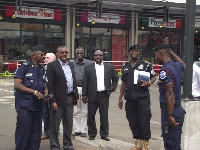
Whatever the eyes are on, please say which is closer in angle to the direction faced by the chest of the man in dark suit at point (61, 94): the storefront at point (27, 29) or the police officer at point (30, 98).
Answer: the police officer

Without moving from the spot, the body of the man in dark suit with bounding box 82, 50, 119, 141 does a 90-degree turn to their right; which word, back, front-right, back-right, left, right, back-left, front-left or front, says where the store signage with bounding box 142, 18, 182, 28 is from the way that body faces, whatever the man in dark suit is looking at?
right

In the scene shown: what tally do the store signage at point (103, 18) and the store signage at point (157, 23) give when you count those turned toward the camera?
2

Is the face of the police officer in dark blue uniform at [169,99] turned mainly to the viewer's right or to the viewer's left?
to the viewer's left

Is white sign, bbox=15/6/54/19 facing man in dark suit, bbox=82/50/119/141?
yes

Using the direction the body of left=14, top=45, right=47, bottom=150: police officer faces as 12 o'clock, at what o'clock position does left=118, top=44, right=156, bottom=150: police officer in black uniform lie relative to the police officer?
The police officer in black uniform is roughly at 10 o'clock from the police officer.

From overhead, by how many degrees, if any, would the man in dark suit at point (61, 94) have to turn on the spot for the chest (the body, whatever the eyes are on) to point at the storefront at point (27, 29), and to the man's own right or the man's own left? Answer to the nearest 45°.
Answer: approximately 135° to the man's own left

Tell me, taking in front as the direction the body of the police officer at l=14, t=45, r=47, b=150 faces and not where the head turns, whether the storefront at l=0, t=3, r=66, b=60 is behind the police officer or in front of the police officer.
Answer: behind

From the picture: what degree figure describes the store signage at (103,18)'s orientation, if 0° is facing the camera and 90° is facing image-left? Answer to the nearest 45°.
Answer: approximately 0°
